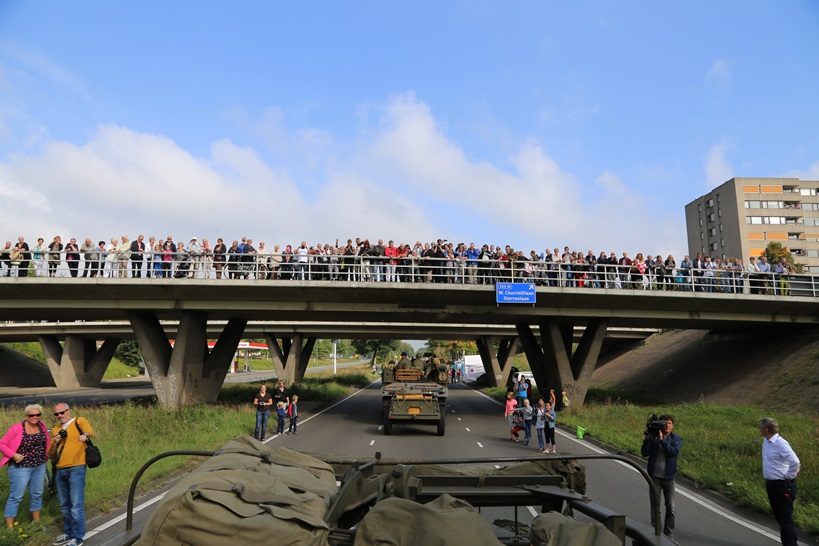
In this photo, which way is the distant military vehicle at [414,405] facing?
away from the camera

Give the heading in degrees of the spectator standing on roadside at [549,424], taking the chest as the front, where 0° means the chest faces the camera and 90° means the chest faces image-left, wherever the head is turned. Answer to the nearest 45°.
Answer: approximately 45°

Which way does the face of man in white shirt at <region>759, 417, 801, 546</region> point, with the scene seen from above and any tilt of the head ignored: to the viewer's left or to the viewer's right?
to the viewer's left

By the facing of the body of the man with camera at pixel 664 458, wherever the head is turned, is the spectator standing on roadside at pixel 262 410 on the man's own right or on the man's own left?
on the man's own right

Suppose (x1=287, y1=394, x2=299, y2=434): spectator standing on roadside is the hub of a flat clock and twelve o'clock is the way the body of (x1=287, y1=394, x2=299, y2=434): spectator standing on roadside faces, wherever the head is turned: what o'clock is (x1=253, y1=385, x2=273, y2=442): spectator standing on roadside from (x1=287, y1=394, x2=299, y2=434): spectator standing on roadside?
(x1=253, y1=385, x2=273, y2=442): spectator standing on roadside is roughly at 4 o'clock from (x1=287, y1=394, x2=299, y2=434): spectator standing on roadside.
